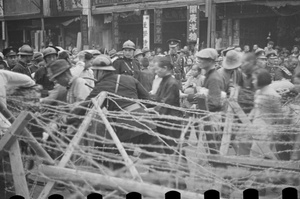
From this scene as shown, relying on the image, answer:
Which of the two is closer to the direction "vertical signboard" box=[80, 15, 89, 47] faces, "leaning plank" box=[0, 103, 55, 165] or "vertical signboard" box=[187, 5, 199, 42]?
the leaning plank

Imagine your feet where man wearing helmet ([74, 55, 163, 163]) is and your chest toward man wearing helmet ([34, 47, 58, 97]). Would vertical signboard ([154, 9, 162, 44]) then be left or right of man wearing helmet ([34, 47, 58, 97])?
right

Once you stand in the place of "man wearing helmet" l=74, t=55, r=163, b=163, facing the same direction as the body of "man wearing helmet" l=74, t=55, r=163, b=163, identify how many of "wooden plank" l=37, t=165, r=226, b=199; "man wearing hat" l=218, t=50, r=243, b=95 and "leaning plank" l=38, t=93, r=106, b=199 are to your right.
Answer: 1

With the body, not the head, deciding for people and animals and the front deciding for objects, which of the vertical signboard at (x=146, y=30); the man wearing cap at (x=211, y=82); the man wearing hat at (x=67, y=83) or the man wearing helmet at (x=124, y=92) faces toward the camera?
the vertical signboard

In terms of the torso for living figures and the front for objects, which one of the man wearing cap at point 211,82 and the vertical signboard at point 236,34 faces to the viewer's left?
the man wearing cap

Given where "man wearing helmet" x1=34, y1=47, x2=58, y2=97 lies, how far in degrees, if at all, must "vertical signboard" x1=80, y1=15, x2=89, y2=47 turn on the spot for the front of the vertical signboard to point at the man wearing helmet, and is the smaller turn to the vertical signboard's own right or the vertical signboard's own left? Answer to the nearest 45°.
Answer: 0° — it already faces them

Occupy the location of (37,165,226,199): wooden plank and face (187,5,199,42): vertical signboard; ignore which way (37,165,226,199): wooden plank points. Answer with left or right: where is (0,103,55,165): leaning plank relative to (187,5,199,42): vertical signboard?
left

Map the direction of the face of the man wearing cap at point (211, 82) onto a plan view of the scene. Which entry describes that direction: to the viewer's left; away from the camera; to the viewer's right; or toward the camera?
to the viewer's left

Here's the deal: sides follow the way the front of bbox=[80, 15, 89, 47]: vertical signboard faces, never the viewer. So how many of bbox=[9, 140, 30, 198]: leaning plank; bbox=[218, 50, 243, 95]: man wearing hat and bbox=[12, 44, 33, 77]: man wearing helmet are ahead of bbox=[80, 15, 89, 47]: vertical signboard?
3

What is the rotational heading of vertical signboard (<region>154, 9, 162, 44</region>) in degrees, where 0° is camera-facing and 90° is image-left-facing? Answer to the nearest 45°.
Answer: approximately 0°

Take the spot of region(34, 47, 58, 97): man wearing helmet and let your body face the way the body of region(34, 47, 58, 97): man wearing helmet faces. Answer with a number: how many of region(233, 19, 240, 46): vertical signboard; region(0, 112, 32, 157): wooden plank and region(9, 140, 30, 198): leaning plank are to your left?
1

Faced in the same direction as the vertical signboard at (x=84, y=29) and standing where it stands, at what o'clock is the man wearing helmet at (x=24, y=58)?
The man wearing helmet is roughly at 12 o'clock from the vertical signboard.

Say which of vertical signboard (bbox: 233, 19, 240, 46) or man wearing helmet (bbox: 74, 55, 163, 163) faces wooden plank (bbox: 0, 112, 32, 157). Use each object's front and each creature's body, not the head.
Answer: the vertical signboard

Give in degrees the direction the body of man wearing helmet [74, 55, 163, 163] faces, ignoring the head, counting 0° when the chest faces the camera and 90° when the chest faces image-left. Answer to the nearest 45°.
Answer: approximately 135°
